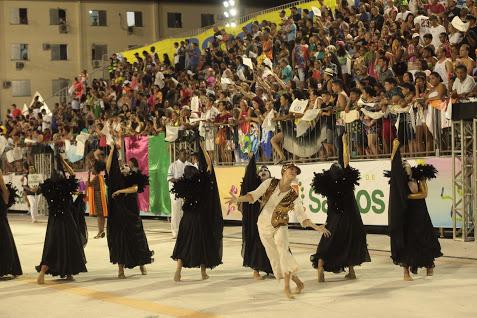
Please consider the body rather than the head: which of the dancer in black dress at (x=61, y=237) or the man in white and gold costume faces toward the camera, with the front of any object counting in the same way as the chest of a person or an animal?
the man in white and gold costume

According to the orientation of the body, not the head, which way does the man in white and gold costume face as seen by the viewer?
toward the camera

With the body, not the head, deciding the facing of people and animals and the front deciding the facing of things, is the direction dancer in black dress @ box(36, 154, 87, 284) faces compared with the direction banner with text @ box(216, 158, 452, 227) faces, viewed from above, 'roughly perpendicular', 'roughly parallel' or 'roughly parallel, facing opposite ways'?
roughly parallel, facing opposite ways

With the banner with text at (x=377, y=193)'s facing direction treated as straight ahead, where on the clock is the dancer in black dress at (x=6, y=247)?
The dancer in black dress is roughly at 2 o'clock from the banner with text.

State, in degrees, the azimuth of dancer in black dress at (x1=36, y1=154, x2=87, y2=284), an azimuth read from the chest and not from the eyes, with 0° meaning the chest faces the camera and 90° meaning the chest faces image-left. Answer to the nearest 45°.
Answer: approximately 180°

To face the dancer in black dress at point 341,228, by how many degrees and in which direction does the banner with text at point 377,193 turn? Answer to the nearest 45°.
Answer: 0° — it already faces them

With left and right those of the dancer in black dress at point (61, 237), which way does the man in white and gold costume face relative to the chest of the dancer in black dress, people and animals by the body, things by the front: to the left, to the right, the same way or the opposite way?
the opposite way

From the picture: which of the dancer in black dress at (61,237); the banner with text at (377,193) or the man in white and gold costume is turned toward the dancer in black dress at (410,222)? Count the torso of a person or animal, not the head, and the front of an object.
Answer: the banner with text

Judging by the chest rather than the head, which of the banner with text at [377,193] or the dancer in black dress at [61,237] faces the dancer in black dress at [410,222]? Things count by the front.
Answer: the banner with text
